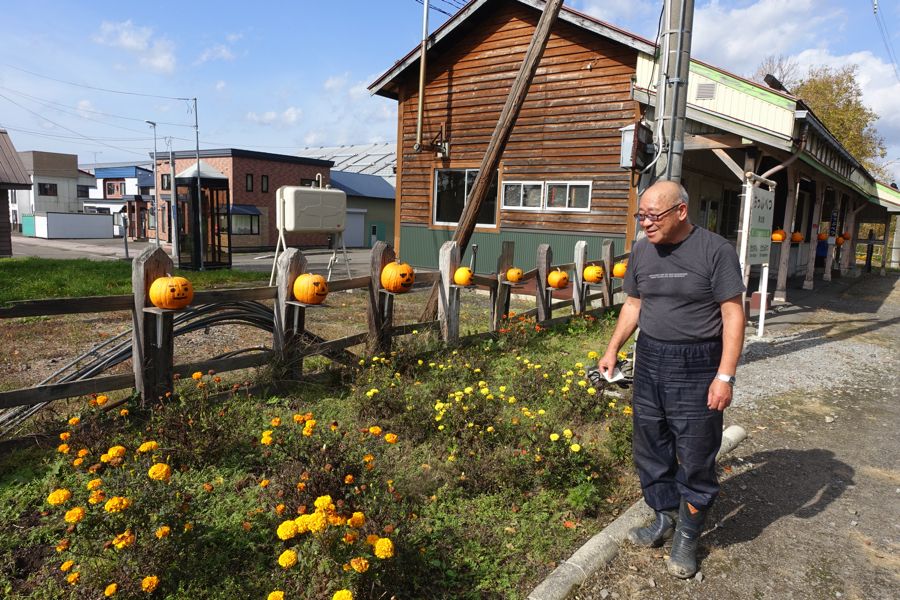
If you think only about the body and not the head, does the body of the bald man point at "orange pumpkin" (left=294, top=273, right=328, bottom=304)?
no

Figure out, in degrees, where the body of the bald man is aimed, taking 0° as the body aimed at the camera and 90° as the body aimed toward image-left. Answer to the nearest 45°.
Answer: approximately 45°

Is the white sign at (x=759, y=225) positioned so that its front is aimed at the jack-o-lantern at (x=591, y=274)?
no

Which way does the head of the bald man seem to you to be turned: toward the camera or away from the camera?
toward the camera

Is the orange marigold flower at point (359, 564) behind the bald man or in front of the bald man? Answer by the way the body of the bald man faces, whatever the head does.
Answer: in front

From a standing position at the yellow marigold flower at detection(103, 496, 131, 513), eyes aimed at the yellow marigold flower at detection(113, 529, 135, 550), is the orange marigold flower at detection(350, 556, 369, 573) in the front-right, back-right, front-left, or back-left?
front-left

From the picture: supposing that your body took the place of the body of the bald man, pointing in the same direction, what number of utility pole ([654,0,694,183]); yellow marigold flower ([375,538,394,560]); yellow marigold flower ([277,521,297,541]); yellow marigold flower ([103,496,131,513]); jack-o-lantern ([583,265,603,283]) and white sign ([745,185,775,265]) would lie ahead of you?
3

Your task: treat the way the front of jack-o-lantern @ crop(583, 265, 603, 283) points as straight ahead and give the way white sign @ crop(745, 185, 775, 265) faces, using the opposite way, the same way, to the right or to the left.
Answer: the same way

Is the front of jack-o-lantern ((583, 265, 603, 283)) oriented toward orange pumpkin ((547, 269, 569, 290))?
no

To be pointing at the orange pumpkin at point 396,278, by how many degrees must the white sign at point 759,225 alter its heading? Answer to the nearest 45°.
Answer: approximately 90° to its right

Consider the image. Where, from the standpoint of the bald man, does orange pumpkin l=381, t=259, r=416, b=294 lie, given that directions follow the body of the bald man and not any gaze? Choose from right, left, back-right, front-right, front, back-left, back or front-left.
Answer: right

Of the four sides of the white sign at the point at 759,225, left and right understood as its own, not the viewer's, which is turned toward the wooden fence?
right

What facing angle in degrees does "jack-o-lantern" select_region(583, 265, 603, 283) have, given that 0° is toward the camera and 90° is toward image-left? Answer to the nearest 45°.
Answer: approximately 315°

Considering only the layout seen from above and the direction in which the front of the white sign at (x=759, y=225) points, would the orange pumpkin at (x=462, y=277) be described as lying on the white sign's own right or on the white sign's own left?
on the white sign's own right

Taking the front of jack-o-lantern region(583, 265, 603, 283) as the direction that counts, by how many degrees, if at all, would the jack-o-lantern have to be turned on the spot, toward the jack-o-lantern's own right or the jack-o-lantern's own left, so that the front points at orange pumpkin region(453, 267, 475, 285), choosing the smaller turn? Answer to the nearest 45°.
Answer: approximately 90° to the jack-o-lantern's own right

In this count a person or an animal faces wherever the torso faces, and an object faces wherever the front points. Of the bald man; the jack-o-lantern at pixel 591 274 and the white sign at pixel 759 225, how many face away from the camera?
0
